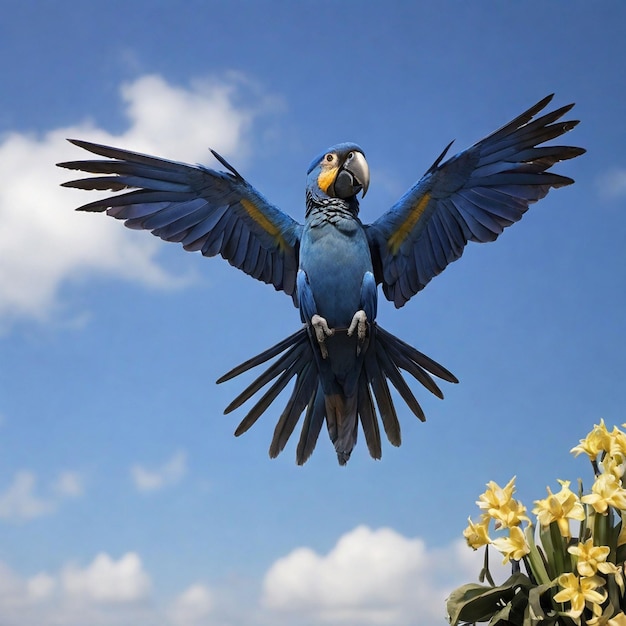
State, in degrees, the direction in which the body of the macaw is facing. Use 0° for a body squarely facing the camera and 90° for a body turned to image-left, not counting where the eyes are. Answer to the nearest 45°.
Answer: approximately 0°
